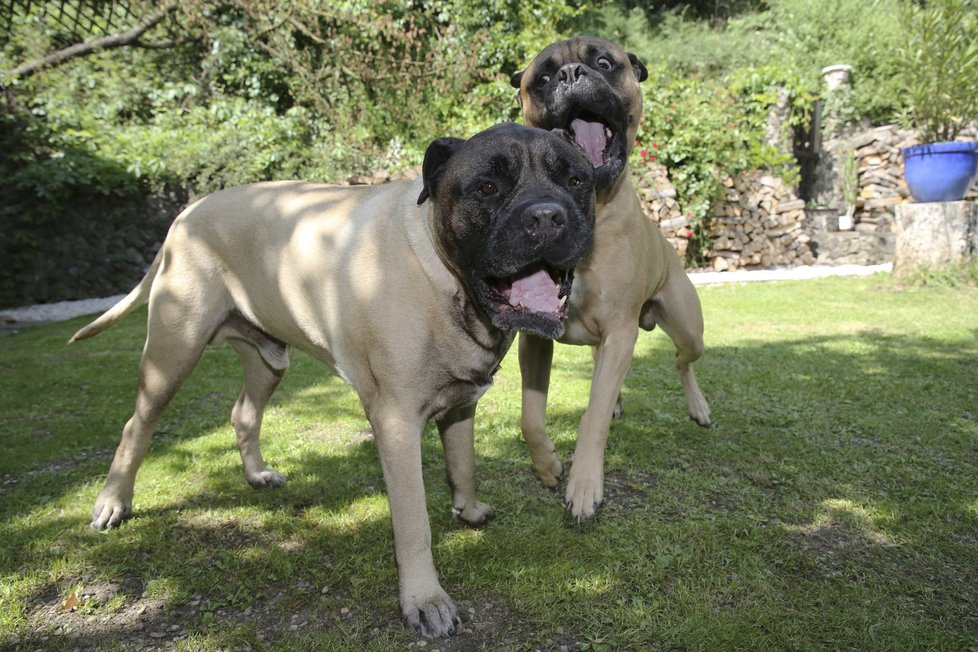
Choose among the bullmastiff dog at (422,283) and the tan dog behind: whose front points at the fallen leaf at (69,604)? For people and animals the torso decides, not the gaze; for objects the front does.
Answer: the tan dog behind

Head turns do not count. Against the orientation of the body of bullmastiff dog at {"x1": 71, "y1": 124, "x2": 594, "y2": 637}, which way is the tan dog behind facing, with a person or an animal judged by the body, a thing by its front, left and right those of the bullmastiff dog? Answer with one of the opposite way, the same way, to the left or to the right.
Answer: to the right

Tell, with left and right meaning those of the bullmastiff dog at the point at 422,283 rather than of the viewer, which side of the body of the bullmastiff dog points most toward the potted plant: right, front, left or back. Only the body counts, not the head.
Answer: left

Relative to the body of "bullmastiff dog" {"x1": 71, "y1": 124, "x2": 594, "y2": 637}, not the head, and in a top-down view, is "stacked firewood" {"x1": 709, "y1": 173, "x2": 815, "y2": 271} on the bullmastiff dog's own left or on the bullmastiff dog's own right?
on the bullmastiff dog's own left

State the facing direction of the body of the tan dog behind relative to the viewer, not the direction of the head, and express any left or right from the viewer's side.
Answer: facing the viewer and to the left of the viewer

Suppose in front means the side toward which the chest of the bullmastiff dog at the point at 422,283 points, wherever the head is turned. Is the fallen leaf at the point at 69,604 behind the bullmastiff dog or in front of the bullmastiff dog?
behind

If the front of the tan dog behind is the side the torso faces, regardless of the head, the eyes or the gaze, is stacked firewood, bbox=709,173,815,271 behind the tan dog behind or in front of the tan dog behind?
behind

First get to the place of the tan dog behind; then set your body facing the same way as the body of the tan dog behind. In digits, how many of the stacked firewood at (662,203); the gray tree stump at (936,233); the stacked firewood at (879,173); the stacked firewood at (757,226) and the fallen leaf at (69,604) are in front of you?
1

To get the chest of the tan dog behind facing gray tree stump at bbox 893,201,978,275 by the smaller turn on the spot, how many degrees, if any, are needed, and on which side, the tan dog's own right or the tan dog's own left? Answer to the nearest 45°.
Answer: approximately 180°

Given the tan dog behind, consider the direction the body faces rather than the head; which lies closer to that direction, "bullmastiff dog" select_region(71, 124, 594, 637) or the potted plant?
the bullmastiff dog

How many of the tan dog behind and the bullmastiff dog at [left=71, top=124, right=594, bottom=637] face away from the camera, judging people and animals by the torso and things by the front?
0

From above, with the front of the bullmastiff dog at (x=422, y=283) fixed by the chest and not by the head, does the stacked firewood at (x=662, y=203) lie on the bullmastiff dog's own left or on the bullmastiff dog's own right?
on the bullmastiff dog's own left

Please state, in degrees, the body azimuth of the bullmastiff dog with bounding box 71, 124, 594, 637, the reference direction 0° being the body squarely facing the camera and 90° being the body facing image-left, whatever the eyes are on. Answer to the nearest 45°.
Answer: approximately 315°

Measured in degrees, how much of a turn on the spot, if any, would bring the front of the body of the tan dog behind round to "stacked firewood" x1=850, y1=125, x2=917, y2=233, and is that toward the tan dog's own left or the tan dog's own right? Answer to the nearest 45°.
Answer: approximately 180°

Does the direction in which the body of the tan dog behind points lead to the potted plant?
no

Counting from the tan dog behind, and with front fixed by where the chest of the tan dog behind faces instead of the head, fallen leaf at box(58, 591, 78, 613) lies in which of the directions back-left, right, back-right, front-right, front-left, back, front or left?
front

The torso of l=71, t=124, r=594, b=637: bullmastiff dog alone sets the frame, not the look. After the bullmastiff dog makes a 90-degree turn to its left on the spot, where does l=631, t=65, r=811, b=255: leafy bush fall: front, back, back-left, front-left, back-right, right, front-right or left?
front

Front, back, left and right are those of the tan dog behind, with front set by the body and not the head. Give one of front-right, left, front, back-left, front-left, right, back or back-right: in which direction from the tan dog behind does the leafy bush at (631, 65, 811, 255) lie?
back-right

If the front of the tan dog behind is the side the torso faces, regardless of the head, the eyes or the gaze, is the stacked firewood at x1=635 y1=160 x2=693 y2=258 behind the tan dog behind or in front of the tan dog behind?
behind
